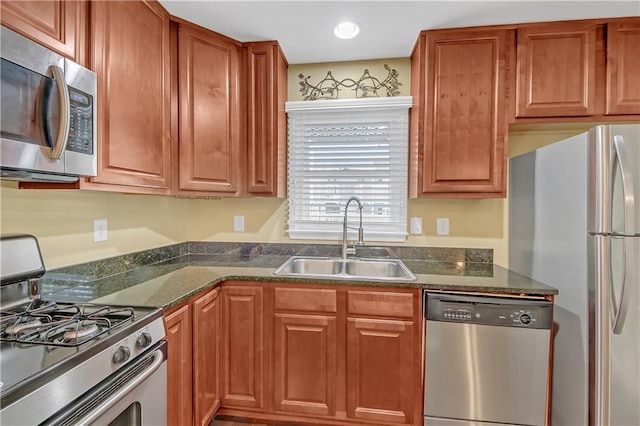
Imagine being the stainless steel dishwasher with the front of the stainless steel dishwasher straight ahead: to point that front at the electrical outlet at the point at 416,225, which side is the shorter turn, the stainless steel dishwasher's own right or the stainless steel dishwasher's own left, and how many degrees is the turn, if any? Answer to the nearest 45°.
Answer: approximately 135° to the stainless steel dishwasher's own right

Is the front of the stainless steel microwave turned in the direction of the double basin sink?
no

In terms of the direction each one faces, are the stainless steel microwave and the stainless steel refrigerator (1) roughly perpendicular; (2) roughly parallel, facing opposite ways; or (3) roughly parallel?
roughly perpendicular

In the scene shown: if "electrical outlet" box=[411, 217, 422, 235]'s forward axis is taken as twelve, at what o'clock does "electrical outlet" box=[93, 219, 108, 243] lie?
"electrical outlet" box=[93, 219, 108, 243] is roughly at 2 o'clock from "electrical outlet" box=[411, 217, 422, 235].

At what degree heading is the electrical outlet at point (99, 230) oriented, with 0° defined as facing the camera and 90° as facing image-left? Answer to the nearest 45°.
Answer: approximately 315°

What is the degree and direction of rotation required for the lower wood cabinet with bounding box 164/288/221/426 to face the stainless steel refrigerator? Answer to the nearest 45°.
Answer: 0° — it already faces it

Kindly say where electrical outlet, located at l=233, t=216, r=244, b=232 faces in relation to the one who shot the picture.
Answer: facing the viewer

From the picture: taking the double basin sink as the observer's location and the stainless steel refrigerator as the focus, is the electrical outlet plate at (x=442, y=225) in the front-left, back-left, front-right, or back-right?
front-left

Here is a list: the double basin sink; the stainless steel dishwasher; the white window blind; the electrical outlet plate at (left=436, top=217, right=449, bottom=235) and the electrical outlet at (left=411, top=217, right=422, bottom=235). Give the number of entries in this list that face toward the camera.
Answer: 5

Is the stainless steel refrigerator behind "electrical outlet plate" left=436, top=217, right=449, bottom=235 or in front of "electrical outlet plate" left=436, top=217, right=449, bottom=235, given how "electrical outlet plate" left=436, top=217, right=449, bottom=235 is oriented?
in front

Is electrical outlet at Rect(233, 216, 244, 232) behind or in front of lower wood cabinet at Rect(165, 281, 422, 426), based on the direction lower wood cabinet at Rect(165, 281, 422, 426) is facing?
behind

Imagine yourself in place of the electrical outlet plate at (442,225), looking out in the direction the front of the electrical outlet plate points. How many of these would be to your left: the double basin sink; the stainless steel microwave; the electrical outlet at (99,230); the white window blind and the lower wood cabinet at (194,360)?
0

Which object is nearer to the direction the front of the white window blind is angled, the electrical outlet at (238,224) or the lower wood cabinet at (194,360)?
the lower wood cabinet

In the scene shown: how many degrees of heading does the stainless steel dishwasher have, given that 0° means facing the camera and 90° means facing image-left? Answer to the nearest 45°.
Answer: approximately 0°

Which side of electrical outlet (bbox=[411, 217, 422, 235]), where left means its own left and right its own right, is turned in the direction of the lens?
front

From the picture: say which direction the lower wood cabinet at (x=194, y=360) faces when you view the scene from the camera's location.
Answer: facing the viewer and to the right of the viewer

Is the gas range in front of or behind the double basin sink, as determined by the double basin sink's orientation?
in front
